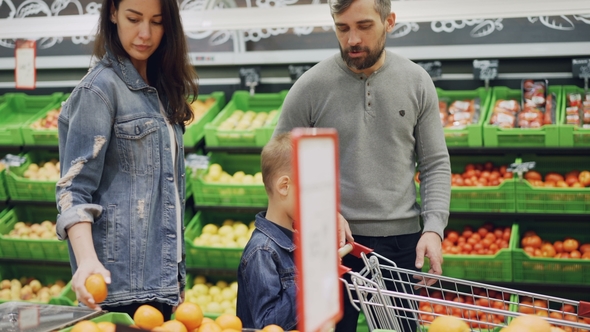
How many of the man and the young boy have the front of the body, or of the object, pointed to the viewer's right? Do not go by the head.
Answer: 1

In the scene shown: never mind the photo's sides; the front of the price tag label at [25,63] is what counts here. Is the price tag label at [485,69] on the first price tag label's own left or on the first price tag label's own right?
on the first price tag label's own left

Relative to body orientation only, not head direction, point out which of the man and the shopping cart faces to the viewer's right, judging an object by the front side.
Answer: the shopping cart

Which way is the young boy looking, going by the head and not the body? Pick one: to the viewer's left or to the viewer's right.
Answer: to the viewer's right

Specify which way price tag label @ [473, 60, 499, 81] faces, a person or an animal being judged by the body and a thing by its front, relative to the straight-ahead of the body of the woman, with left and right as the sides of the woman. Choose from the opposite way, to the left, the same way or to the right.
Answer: to the right

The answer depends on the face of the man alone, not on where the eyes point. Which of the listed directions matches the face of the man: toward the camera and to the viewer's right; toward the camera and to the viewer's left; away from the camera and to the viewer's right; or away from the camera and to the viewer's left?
toward the camera and to the viewer's left

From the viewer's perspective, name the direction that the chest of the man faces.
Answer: toward the camera

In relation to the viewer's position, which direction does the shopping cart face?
facing to the right of the viewer

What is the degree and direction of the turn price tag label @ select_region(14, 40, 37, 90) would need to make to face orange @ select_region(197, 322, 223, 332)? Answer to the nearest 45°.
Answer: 0° — it already faces it

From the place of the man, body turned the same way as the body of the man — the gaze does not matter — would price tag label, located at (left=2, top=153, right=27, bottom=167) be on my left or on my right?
on my right

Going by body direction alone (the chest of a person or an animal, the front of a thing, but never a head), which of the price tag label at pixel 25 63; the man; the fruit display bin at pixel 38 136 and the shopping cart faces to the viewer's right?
the shopping cart

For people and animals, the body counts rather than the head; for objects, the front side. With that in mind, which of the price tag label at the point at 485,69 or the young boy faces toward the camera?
the price tag label

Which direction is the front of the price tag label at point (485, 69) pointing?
toward the camera

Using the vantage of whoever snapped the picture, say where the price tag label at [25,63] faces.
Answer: facing the viewer

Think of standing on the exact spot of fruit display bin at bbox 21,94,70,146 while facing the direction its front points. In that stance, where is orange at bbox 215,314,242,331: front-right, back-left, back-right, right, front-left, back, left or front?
front

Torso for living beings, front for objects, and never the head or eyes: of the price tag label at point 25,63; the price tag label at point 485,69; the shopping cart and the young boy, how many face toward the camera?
2

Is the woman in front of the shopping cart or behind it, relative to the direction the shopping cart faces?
behind
